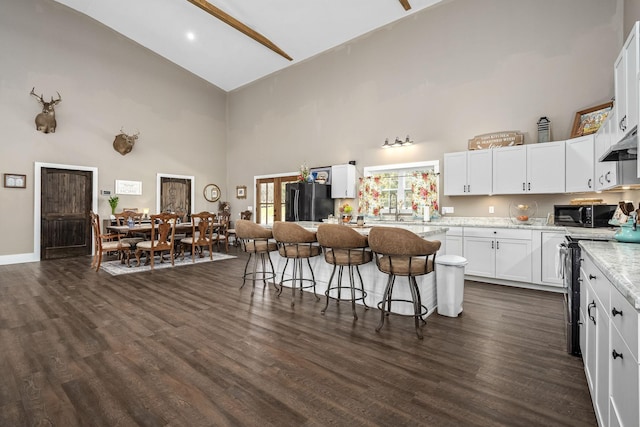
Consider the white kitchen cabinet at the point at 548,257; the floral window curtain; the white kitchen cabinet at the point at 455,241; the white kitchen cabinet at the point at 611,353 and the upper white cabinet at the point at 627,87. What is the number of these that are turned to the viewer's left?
2

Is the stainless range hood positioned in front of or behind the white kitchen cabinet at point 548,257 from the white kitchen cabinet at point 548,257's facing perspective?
in front

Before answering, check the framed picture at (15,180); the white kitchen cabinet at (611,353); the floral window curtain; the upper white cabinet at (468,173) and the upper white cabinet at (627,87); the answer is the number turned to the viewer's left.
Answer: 2

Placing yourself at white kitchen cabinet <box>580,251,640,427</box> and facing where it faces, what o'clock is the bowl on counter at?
The bowl on counter is roughly at 3 o'clock from the white kitchen cabinet.

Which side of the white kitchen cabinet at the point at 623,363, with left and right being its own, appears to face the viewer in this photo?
left

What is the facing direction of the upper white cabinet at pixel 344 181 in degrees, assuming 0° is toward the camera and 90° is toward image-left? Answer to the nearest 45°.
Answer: approximately 45°

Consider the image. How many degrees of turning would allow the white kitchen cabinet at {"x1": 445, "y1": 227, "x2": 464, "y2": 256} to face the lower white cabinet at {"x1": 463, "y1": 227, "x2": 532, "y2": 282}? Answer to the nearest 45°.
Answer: approximately 90° to its left

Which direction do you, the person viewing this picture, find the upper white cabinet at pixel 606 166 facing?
facing the viewer and to the left of the viewer

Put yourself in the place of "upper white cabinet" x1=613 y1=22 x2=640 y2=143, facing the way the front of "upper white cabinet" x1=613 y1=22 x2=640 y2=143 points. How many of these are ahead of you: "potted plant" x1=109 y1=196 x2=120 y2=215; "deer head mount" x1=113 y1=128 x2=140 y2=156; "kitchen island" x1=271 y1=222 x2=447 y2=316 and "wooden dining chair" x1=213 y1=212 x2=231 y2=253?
4

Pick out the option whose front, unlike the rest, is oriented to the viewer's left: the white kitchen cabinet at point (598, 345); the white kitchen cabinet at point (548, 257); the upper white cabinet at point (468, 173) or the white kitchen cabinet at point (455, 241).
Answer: the white kitchen cabinet at point (598, 345)

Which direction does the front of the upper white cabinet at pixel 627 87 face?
to the viewer's left

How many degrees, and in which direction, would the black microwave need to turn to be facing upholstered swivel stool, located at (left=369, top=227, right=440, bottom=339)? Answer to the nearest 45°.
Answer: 0° — it already faces it

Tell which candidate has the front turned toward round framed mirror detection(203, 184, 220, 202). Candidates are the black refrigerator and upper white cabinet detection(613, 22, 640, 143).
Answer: the upper white cabinet

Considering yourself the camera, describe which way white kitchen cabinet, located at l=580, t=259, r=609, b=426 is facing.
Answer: facing to the left of the viewer

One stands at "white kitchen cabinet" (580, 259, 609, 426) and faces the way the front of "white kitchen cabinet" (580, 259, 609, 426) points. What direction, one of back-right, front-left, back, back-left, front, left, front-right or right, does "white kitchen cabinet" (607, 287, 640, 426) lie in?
left
